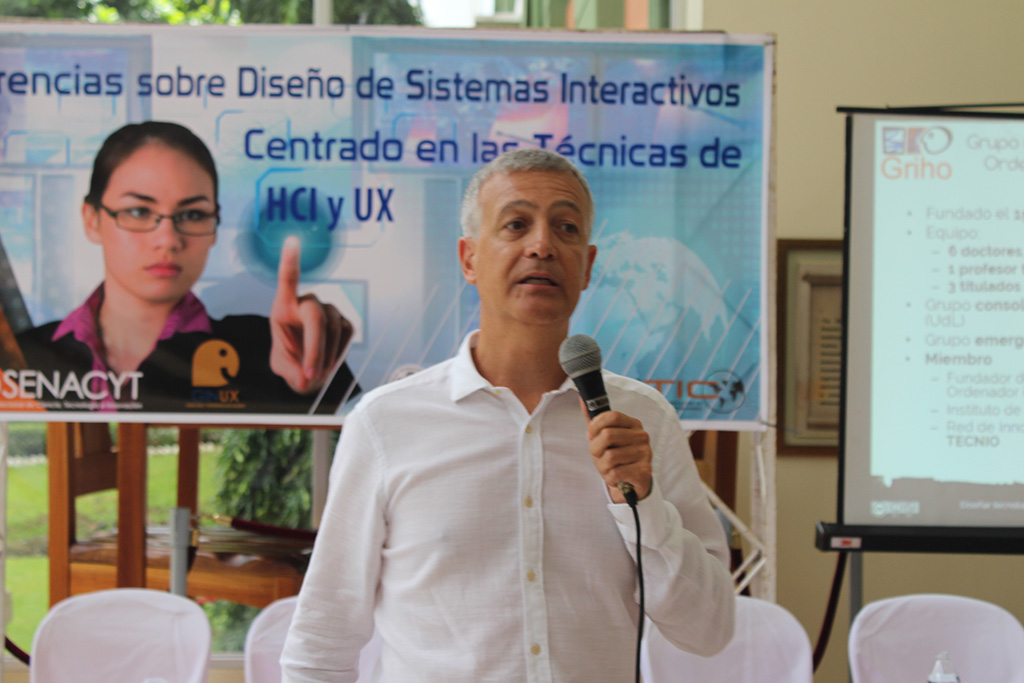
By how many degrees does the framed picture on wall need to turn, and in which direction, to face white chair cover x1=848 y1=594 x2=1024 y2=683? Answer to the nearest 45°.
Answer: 0° — it already faces it

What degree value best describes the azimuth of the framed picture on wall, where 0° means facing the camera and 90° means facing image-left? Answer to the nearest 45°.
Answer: approximately 0°

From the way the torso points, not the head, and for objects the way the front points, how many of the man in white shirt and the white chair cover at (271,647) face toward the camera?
2

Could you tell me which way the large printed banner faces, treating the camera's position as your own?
facing the viewer

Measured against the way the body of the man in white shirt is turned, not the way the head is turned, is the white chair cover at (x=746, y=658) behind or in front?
behind

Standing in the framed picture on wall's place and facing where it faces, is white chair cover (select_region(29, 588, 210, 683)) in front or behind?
in front

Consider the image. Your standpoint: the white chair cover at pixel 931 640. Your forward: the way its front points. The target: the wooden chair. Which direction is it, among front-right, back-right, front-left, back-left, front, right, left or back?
right

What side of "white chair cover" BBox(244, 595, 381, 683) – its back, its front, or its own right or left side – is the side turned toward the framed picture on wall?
left

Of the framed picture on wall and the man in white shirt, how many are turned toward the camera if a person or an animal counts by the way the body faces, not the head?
2

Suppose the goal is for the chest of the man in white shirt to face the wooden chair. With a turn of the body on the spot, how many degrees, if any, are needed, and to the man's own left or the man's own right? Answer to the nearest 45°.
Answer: approximately 135° to the man's own right

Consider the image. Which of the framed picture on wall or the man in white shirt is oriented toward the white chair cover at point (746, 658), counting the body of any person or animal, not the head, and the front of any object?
the framed picture on wall

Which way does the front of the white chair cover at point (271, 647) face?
toward the camera

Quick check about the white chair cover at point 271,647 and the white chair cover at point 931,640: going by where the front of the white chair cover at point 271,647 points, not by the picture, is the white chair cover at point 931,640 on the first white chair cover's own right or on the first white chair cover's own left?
on the first white chair cover's own left
